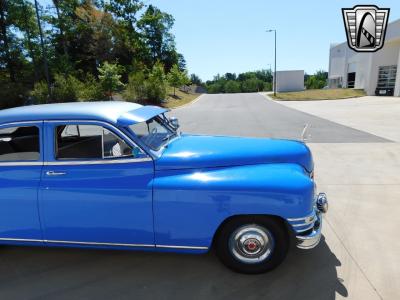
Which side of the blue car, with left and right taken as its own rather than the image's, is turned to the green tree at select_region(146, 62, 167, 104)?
left

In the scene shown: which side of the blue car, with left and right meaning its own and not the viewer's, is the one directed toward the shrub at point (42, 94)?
left

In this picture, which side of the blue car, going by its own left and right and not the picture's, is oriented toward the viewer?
right

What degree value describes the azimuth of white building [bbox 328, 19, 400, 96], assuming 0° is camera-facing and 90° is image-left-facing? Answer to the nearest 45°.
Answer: approximately 45°

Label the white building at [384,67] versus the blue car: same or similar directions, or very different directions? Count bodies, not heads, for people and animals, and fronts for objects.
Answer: very different directions

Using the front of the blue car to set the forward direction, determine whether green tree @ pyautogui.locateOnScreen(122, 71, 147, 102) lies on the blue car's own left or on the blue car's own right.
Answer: on the blue car's own left

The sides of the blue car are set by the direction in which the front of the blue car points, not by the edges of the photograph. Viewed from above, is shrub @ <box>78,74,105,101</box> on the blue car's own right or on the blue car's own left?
on the blue car's own left

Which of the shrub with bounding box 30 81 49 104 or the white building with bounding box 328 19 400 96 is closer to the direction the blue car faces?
the white building

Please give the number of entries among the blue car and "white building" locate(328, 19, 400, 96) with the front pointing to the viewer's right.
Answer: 1
